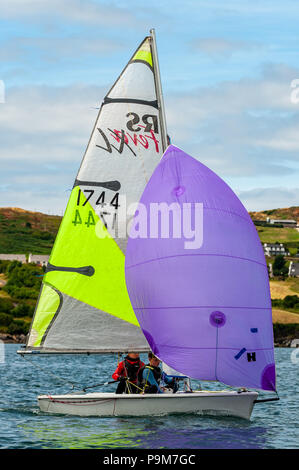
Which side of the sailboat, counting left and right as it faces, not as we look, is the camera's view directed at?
right
